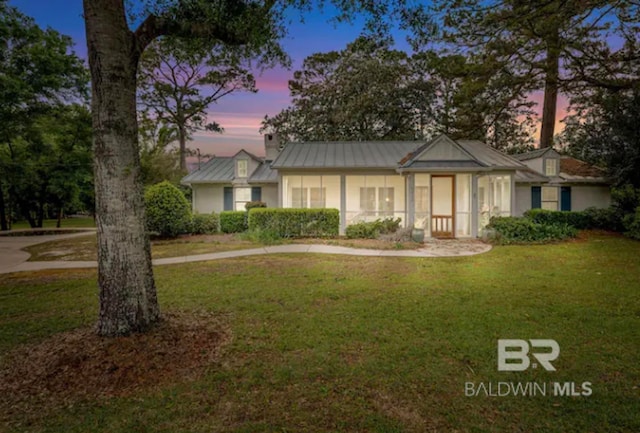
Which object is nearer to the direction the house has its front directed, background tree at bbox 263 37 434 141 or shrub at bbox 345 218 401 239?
the shrub

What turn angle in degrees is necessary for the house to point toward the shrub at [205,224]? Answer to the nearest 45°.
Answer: approximately 90° to its right

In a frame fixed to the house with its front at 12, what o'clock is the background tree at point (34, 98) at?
The background tree is roughly at 3 o'clock from the house.

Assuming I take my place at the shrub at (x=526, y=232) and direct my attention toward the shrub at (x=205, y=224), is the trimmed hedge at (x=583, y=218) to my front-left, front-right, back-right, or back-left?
back-right

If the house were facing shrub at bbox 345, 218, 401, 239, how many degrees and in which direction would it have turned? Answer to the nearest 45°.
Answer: approximately 45° to its right

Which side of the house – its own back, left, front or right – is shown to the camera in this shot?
front

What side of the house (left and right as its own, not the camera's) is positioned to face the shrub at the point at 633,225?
left

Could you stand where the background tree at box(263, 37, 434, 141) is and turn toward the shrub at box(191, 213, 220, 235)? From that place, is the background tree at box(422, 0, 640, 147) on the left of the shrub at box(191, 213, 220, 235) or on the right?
left

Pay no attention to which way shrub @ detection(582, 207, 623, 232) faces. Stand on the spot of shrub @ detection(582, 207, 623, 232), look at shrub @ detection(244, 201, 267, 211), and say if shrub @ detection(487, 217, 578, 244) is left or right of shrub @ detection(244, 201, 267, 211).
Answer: left

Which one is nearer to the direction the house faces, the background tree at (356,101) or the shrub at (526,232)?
the shrub

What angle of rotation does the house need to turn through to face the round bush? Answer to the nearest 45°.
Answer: approximately 90° to its right

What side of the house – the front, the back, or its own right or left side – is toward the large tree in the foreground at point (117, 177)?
front

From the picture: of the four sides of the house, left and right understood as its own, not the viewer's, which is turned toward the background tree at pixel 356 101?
back
